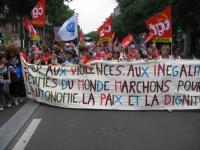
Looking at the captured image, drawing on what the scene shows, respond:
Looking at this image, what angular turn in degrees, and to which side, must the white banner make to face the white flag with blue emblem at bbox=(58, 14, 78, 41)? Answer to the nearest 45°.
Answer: approximately 135° to its right

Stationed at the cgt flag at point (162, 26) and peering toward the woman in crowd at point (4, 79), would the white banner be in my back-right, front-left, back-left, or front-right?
front-left

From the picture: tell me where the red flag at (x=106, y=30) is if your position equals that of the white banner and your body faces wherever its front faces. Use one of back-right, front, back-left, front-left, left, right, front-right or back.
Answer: back

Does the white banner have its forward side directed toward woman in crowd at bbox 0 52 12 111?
no

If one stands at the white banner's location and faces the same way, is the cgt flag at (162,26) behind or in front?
behind

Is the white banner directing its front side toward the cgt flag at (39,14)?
no

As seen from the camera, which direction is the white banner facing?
toward the camera

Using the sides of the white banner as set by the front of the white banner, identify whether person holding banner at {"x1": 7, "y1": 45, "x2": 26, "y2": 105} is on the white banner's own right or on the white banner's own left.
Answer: on the white banner's own right

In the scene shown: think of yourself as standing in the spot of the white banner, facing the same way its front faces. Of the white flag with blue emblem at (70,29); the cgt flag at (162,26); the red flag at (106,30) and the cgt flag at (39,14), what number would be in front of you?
0

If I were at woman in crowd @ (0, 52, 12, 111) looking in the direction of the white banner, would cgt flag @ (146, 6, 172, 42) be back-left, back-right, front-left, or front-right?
front-left
